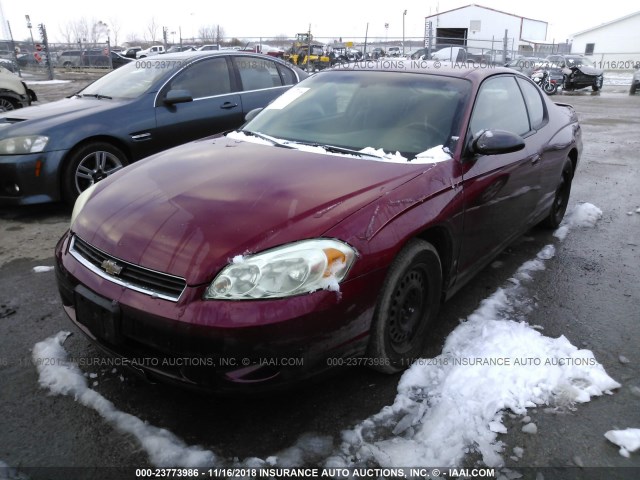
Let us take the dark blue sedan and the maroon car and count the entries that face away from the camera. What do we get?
0

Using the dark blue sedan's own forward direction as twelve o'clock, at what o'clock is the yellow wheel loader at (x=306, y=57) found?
The yellow wheel loader is roughly at 5 o'clock from the dark blue sedan.

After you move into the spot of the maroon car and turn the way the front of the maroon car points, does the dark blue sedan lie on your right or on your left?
on your right

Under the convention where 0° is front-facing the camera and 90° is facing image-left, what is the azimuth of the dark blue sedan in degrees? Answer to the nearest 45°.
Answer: approximately 45°

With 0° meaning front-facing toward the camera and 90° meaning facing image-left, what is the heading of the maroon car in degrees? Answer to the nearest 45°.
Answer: approximately 45°

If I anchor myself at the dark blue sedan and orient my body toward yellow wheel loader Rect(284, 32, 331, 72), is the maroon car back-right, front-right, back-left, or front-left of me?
back-right

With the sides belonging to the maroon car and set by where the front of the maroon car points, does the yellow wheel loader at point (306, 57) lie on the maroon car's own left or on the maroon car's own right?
on the maroon car's own right
